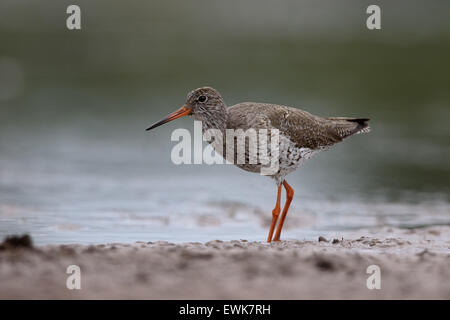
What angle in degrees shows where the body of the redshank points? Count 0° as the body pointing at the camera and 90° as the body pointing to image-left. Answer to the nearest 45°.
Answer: approximately 90°
